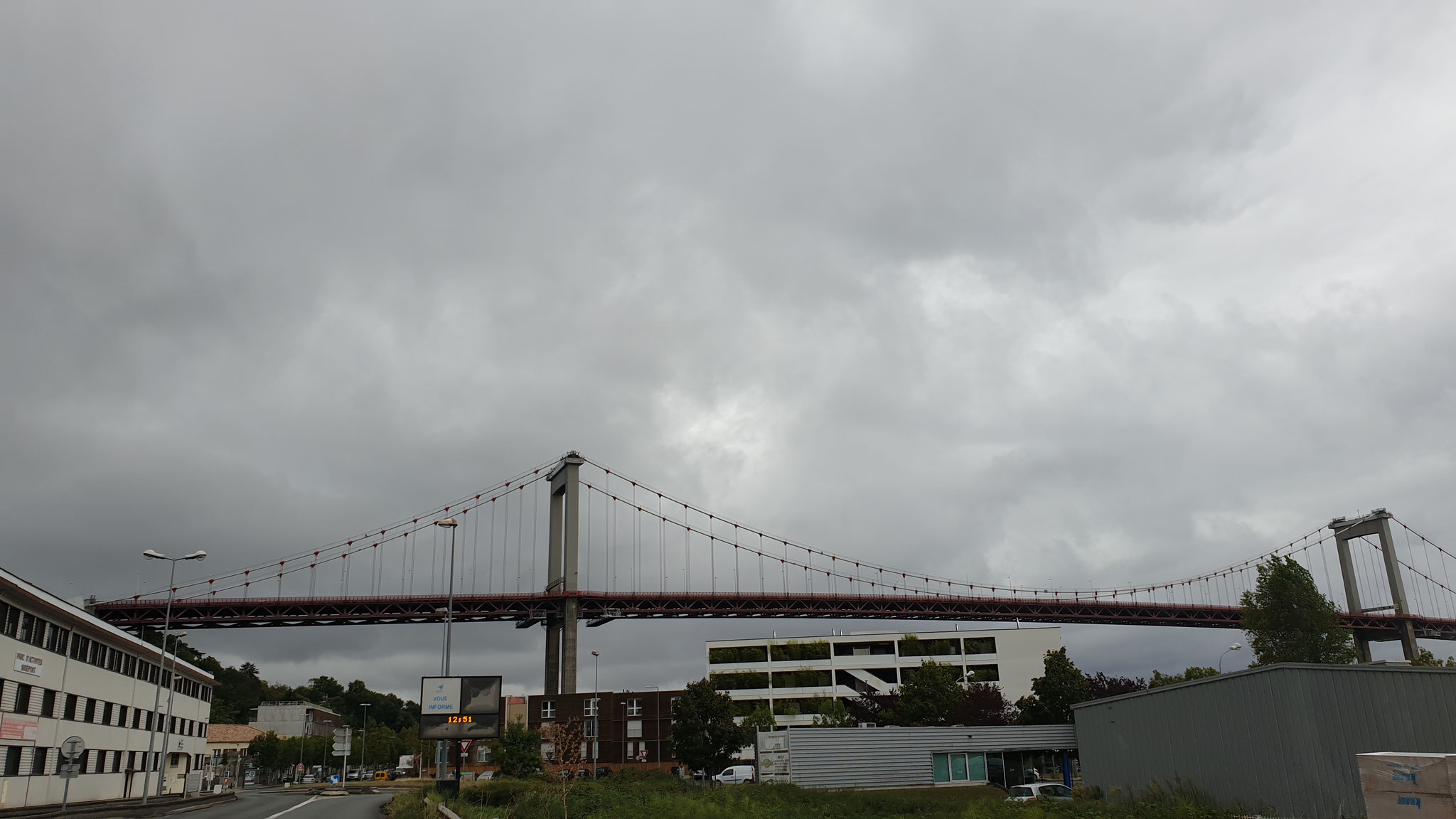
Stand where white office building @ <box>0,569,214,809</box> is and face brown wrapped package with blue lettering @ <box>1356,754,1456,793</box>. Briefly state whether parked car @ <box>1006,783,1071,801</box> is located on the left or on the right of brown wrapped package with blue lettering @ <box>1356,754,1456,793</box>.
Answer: left

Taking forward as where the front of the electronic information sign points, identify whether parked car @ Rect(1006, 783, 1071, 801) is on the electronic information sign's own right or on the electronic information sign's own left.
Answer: on the electronic information sign's own left

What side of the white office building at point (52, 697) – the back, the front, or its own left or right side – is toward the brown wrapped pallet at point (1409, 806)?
front

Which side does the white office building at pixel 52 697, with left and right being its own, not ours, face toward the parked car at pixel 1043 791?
front

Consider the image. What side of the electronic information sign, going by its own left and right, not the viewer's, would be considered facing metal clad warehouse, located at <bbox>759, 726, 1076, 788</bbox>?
left

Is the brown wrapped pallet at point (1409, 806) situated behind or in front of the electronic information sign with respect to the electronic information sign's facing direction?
in front

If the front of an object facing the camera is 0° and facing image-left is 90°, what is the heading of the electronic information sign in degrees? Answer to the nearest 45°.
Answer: approximately 0°

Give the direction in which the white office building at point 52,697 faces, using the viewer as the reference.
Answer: facing the viewer and to the right of the viewer

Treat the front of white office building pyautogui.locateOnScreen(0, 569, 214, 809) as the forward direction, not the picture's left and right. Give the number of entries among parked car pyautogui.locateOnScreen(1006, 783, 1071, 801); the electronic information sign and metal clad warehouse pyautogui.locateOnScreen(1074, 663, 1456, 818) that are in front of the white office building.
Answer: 3

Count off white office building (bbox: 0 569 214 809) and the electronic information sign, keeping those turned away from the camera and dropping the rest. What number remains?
0
